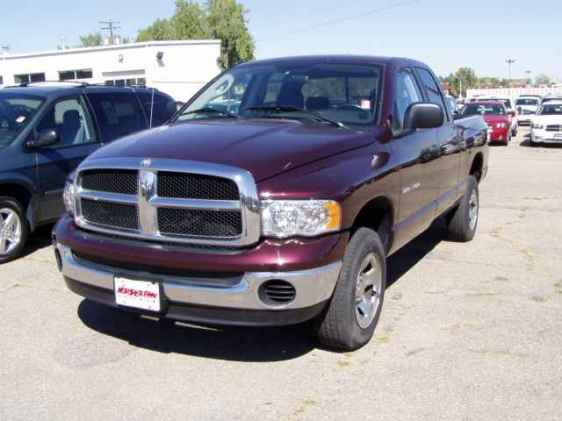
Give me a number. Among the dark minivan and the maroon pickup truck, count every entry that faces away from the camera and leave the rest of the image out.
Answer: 0

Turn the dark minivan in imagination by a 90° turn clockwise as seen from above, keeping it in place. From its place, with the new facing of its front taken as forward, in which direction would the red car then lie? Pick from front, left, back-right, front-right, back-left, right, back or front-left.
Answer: right

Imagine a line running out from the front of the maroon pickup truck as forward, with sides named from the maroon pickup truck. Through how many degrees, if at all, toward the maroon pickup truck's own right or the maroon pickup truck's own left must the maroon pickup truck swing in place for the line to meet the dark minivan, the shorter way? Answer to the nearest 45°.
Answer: approximately 90° to the maroon pickup truck's own right

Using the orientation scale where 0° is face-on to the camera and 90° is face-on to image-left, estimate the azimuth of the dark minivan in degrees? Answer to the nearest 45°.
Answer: approximately 45°

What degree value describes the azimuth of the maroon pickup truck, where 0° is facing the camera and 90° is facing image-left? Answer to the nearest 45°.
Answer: approximately 45°

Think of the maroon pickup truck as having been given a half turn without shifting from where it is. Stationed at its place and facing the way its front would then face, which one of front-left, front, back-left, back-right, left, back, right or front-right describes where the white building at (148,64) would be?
front-left

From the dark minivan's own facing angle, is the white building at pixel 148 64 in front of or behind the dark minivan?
behind

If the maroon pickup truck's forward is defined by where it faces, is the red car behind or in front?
behind
